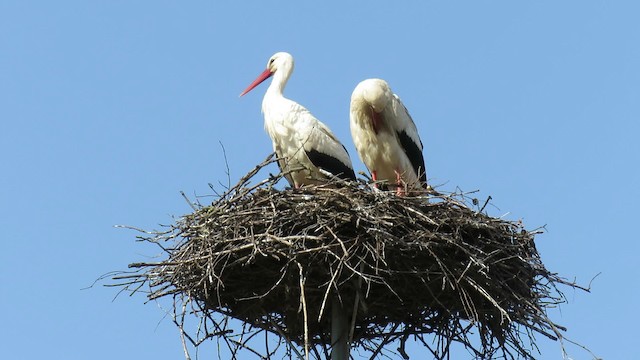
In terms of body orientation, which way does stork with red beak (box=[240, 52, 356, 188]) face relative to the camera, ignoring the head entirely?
to the viewer's left

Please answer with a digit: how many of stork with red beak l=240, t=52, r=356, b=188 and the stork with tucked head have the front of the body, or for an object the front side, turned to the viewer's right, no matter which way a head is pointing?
0

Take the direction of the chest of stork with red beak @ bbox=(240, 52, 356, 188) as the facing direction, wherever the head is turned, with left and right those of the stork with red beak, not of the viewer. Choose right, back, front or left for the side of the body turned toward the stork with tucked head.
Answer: back

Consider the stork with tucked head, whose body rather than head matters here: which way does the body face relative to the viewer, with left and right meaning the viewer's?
facing the viewer and to the left of the viewer

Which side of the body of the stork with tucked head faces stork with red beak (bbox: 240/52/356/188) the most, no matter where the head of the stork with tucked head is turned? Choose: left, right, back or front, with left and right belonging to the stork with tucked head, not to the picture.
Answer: right
